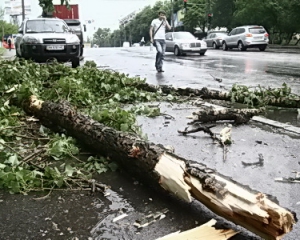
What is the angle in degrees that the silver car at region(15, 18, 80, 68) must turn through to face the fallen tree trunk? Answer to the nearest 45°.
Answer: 0° — it already faces it

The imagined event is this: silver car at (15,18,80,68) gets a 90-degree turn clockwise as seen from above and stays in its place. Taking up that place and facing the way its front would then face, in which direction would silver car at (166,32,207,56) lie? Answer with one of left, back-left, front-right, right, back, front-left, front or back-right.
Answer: back-right

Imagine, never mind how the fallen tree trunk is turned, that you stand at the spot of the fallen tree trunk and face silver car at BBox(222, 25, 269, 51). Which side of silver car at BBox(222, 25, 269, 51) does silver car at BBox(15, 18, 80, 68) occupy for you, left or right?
left

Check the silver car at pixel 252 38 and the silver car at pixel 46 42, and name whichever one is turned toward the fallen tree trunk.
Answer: the silver car at pixel 46 42

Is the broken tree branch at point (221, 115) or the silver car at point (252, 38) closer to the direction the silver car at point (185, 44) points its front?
the broken tree branch

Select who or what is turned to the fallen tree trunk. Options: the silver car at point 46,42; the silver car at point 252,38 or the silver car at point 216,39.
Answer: the silver car at point 46,42

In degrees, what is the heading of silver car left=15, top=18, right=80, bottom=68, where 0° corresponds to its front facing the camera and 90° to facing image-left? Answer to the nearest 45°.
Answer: approximately 0°

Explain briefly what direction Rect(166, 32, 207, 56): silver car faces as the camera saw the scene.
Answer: facing the viewer and to the right of the viewer

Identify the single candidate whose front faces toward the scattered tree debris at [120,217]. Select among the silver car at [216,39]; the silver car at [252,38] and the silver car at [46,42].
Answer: the silver car at [46,42]

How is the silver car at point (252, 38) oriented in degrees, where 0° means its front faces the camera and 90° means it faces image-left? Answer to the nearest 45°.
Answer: approximately 135°

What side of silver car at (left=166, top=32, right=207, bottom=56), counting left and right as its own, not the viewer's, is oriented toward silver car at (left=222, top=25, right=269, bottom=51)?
left

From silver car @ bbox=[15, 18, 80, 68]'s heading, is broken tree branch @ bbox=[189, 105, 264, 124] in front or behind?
in front
